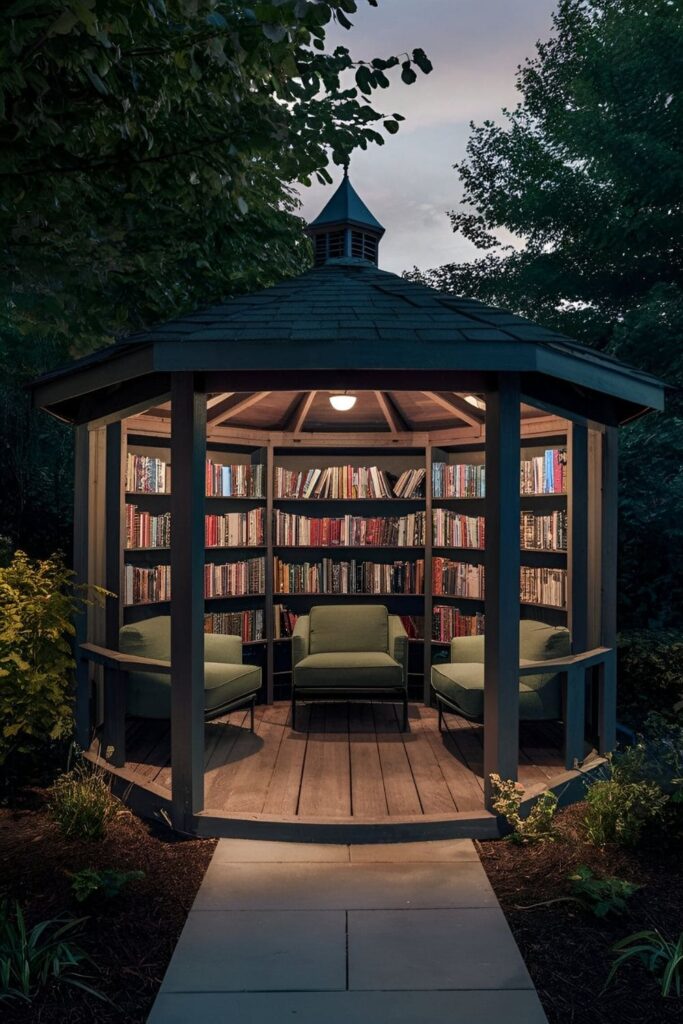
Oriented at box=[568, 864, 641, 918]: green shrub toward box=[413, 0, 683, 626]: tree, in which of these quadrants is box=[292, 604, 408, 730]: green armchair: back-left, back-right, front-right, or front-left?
front-left

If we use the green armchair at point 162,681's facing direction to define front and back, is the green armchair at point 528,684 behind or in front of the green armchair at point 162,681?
in front

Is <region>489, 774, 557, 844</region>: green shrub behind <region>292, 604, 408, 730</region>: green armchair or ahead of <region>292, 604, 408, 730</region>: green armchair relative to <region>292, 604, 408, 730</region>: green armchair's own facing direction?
ahead

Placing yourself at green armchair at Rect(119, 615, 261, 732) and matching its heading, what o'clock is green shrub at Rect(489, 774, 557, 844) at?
The green shrub is roughly at 12 o'clock from the green armchair.

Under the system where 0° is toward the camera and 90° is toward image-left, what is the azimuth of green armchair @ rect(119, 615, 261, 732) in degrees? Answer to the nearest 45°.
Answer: approximately 315°

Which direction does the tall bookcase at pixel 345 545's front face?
toward the camera

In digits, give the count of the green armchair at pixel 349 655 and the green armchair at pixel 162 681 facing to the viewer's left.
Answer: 0

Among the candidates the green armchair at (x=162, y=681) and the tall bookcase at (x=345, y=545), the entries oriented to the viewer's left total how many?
0

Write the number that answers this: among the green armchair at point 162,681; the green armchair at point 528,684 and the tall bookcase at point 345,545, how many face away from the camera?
0

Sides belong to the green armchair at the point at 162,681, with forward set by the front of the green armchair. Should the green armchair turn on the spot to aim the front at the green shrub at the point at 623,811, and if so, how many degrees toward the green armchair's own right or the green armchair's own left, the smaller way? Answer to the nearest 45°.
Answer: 0° — it already faces it

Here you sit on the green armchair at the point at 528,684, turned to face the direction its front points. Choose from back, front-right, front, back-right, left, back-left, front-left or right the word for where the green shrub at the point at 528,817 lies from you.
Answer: front-left

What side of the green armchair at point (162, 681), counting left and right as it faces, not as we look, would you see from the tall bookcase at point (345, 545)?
left

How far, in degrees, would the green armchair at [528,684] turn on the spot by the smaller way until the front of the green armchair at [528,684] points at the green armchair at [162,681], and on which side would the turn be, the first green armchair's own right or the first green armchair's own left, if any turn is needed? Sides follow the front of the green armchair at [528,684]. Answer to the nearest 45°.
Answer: approximately 45° to the first green armchair's own right

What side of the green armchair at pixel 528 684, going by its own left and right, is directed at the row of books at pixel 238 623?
right

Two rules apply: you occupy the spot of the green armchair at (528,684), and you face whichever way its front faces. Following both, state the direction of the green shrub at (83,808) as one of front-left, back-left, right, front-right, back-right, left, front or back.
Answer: front

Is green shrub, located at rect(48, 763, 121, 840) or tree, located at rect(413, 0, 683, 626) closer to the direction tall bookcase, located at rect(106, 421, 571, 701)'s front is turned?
the green shrub

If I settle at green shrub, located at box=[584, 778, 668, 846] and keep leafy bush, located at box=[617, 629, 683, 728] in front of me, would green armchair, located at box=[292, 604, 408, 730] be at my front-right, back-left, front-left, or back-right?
front-left

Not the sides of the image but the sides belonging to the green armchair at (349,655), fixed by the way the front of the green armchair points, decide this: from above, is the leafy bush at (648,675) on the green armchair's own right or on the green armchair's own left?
on the green armchair's own left
